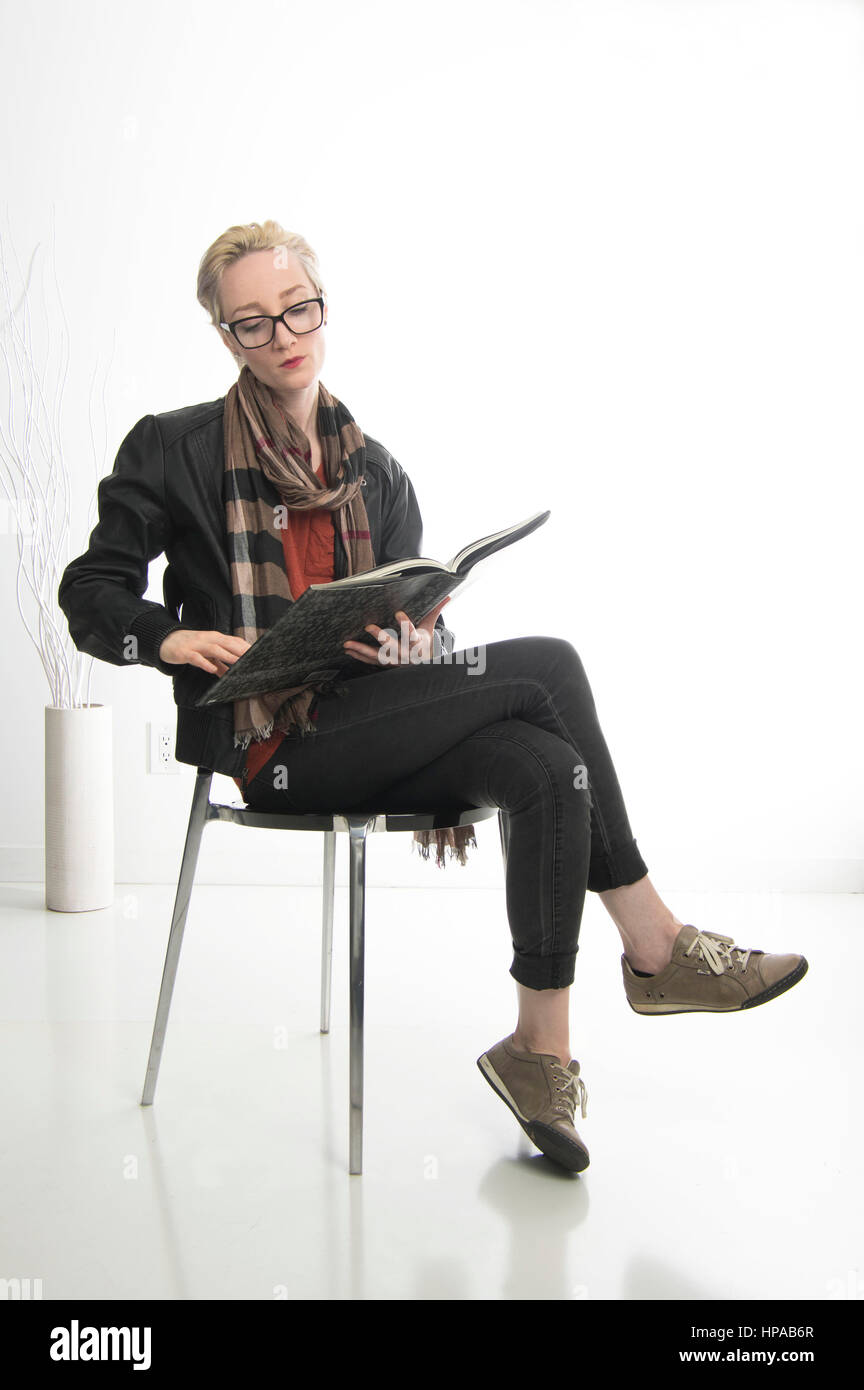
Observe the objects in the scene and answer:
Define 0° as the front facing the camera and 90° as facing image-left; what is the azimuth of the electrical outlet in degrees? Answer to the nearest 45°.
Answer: approximately 0°

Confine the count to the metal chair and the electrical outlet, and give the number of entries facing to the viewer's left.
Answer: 0

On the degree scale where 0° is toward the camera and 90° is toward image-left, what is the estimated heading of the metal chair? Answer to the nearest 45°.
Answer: approximately 315°

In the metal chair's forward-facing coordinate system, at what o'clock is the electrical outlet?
The electrical outlet is roughly at 7 o'clock from the metal chair.

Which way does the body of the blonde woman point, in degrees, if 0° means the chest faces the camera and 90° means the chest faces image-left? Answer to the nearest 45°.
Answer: approximately 315°

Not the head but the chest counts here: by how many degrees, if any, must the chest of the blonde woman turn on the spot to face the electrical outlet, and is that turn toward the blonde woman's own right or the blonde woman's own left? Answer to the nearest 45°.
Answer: approximately 135° to the blonde woman's own left

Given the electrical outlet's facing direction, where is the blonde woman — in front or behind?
in front

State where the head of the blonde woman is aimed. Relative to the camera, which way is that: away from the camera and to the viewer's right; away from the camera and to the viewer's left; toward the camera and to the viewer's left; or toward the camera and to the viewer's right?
toward the camera and to the viewer's right

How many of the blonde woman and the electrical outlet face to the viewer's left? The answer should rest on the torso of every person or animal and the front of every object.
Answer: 0

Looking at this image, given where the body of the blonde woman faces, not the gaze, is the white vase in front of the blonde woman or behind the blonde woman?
behind
